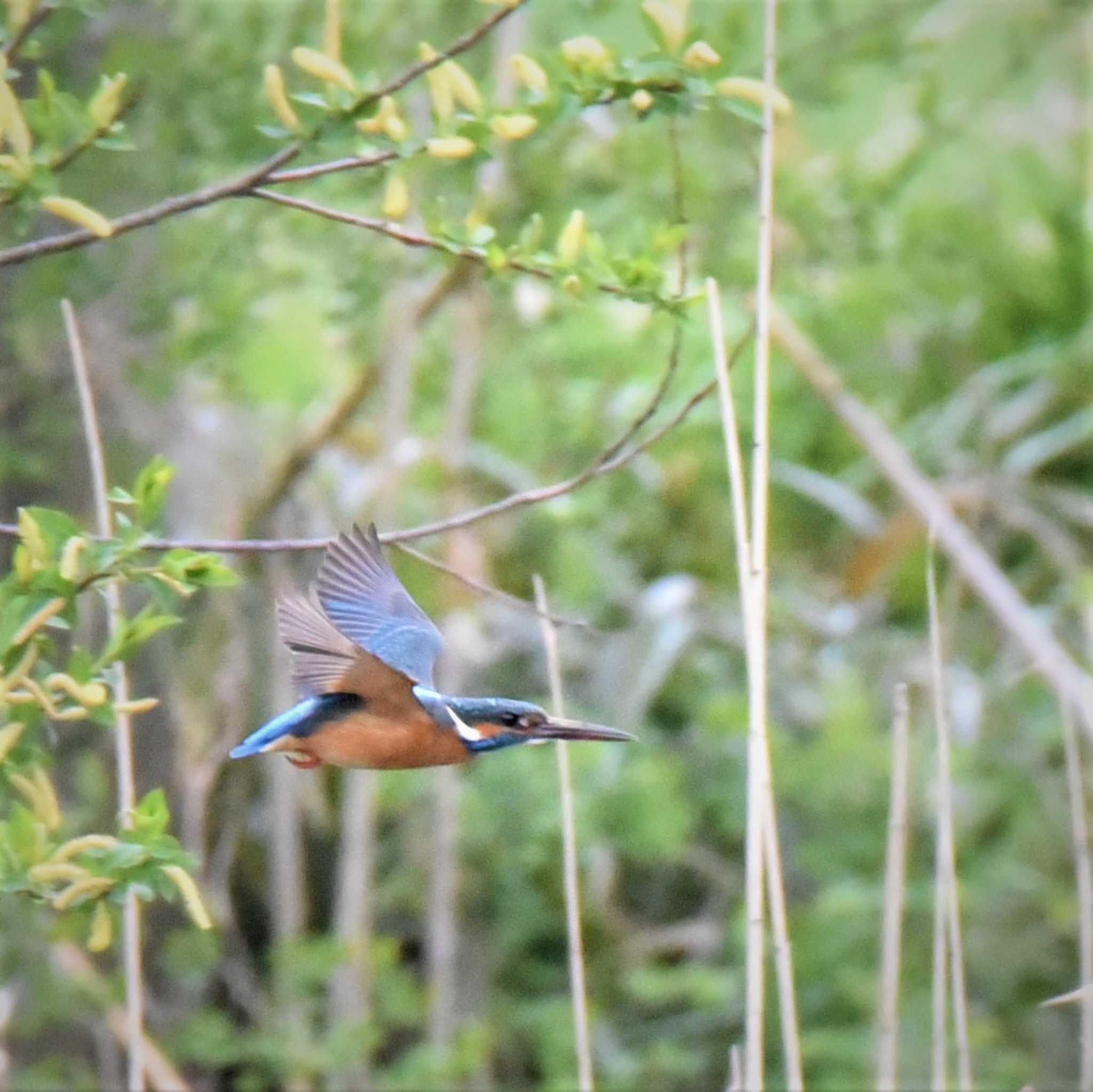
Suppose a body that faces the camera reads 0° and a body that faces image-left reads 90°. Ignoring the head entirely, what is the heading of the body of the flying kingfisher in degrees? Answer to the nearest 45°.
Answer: approximately 270°
